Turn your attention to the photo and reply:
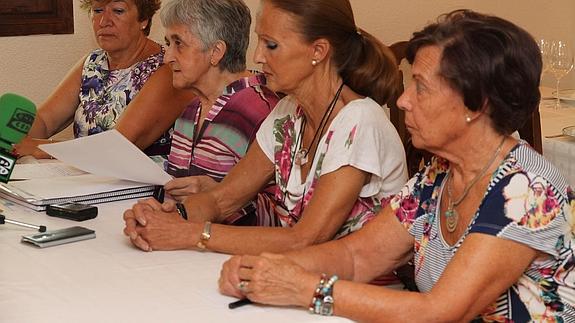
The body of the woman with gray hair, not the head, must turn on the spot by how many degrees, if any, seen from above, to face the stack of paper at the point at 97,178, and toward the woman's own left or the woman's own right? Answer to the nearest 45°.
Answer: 0° — they already face it

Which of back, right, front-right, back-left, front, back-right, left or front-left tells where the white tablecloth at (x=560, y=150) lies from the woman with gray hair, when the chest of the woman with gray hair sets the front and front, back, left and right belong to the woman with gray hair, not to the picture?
back-left

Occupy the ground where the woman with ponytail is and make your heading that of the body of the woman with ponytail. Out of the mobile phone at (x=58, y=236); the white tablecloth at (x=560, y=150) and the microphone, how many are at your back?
1

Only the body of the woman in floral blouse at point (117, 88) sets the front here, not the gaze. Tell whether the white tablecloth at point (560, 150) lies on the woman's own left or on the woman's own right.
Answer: on the woman's own left

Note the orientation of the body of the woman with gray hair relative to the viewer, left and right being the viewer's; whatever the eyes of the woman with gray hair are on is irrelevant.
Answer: facing the viewer and to the left of the viewer

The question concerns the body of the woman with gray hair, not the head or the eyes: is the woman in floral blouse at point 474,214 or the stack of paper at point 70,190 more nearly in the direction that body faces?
the stack of paper

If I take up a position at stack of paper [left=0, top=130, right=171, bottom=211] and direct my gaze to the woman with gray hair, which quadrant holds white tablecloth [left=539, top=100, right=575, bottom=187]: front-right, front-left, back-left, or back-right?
front-right

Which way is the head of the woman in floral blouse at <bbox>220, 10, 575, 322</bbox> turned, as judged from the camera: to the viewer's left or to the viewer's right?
to the viewer's left

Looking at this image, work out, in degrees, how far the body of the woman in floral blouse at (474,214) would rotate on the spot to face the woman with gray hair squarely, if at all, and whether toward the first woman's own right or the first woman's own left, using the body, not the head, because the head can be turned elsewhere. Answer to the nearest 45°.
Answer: approximately 90° to the first woman's own right

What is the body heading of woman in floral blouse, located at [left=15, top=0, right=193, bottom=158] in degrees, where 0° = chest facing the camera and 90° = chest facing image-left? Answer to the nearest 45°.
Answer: approximately 45°
